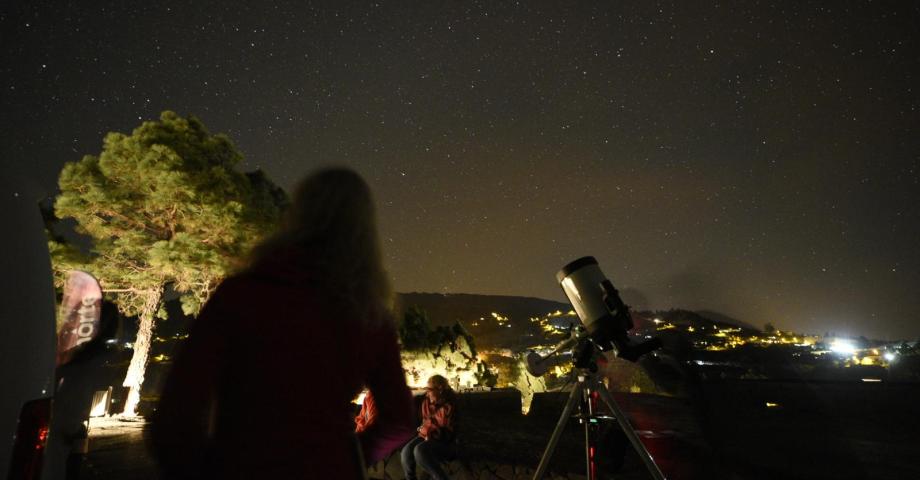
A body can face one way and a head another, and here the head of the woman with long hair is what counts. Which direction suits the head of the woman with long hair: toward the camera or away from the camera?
away from the camera

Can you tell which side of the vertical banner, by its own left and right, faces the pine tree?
back

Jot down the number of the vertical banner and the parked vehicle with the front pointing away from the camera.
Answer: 1

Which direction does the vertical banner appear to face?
toward the camera

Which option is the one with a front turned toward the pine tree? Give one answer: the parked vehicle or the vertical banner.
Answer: the parked vehicle

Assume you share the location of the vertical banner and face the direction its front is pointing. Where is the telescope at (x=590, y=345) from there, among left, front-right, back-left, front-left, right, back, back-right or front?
left

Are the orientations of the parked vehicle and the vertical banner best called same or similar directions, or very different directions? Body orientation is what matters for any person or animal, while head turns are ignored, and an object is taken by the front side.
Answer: very different directions

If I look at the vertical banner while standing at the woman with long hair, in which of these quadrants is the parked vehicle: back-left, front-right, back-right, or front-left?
front-left

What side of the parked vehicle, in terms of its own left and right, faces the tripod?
right

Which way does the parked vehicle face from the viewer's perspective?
away from the camera

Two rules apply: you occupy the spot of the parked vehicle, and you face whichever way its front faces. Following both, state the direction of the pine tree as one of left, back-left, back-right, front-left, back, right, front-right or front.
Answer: front
